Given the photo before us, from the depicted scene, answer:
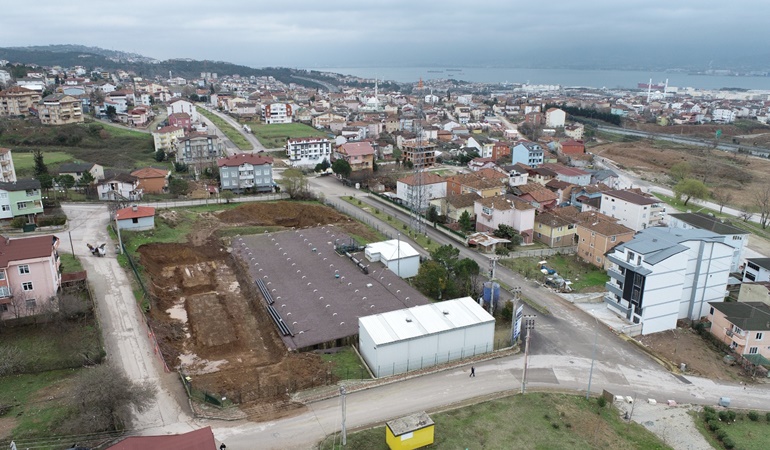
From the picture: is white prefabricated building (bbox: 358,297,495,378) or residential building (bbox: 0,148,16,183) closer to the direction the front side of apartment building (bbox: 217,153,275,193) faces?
the white prefabricated building

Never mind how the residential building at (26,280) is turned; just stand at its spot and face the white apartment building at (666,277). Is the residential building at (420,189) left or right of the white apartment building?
left

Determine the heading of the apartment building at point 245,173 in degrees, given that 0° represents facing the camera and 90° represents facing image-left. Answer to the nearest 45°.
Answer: approximately 0°

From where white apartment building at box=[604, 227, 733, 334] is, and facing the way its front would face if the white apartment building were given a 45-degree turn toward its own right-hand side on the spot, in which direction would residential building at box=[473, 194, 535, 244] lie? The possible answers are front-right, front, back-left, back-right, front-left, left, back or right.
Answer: front-right

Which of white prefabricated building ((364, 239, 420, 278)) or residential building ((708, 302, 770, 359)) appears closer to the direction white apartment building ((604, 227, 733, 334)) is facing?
the white prefabricated building

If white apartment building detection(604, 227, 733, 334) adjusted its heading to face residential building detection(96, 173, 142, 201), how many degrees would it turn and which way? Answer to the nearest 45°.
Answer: approximately 45° to its right

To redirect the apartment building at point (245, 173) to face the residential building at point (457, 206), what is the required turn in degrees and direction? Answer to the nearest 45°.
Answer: approximately 45° to its left

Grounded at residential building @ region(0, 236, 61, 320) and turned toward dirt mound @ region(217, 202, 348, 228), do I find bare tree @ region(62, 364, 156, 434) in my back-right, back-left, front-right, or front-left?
back-right

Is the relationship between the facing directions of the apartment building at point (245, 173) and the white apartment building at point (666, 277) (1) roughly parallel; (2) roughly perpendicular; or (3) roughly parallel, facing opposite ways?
roughly perpendicular

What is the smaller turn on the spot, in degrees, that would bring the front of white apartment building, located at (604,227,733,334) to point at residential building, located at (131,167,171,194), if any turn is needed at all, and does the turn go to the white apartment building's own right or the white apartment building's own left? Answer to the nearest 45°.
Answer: approximately 45° to the white apartment building's own right

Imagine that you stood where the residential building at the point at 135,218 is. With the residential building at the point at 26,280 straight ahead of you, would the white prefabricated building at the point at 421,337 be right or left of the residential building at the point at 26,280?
left
